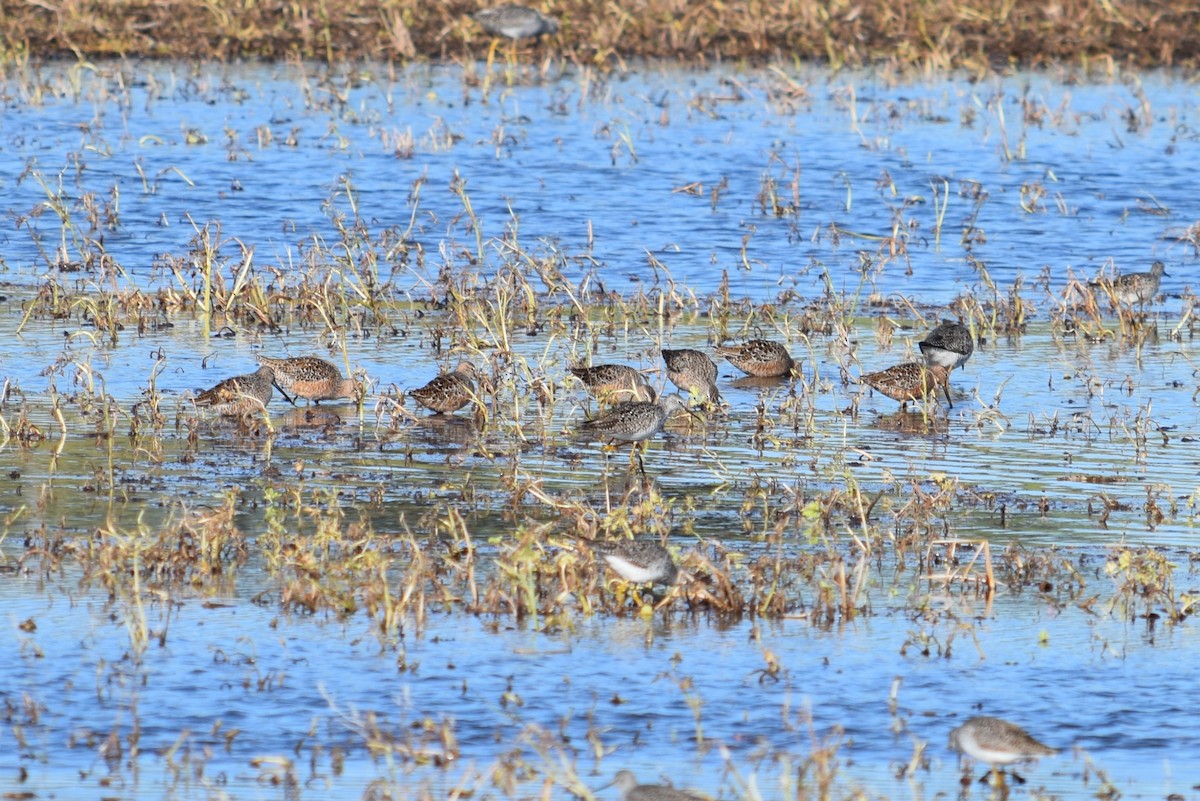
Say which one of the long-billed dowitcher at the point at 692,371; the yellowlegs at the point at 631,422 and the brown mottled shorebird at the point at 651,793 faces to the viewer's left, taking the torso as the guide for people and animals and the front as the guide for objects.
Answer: the brown mottled shorebird

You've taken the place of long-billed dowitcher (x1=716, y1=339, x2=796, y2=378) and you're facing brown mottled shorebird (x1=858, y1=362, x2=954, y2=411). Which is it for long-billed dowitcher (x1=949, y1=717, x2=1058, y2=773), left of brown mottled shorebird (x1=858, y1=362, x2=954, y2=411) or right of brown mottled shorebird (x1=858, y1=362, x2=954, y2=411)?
right

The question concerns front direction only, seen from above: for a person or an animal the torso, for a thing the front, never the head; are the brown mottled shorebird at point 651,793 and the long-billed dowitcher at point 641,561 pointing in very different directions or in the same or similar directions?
very different directions

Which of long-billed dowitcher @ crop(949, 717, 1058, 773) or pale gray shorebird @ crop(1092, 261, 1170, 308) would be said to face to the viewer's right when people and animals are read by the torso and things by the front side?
the pale gray shorebird

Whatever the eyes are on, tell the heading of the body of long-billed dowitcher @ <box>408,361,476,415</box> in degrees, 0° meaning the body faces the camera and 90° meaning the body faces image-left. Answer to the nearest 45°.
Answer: approximately 270°

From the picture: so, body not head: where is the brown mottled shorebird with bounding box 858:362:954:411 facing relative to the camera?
to the viewer's right

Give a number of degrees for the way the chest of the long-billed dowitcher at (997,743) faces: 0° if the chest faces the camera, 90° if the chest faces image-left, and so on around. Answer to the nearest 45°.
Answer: approximately 90°

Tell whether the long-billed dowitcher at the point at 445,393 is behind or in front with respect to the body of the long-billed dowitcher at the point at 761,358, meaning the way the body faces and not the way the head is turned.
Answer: behind

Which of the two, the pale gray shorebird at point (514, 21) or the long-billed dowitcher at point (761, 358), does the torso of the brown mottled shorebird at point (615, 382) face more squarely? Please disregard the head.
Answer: the long-billed dowitcher

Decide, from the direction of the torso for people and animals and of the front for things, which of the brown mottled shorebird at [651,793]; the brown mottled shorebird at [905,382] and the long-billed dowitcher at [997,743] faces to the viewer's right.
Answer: the brown mottled shorebird at [905,382]

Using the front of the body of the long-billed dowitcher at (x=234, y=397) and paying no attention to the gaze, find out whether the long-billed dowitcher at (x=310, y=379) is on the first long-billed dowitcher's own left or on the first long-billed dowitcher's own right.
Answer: on the first long-billed dowitcher's own left

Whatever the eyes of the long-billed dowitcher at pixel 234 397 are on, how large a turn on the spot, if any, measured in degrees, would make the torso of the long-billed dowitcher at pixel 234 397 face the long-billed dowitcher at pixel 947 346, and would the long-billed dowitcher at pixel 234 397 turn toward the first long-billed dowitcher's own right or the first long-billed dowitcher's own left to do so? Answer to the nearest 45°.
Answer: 0° — it already faces it

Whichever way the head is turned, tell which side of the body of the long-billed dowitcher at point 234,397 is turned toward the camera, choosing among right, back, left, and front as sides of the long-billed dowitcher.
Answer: right
